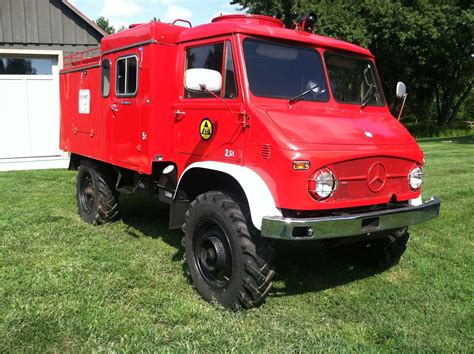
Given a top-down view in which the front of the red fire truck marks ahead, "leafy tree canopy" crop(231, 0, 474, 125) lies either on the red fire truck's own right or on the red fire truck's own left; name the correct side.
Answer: on the red fire truck's own left

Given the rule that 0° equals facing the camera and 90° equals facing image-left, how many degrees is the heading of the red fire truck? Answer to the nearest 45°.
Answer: approximately 315°

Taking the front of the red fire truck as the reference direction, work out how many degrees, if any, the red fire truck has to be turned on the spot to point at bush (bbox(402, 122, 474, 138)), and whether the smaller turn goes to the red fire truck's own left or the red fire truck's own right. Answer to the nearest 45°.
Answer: approximately 90° to the red fire truck's own left
